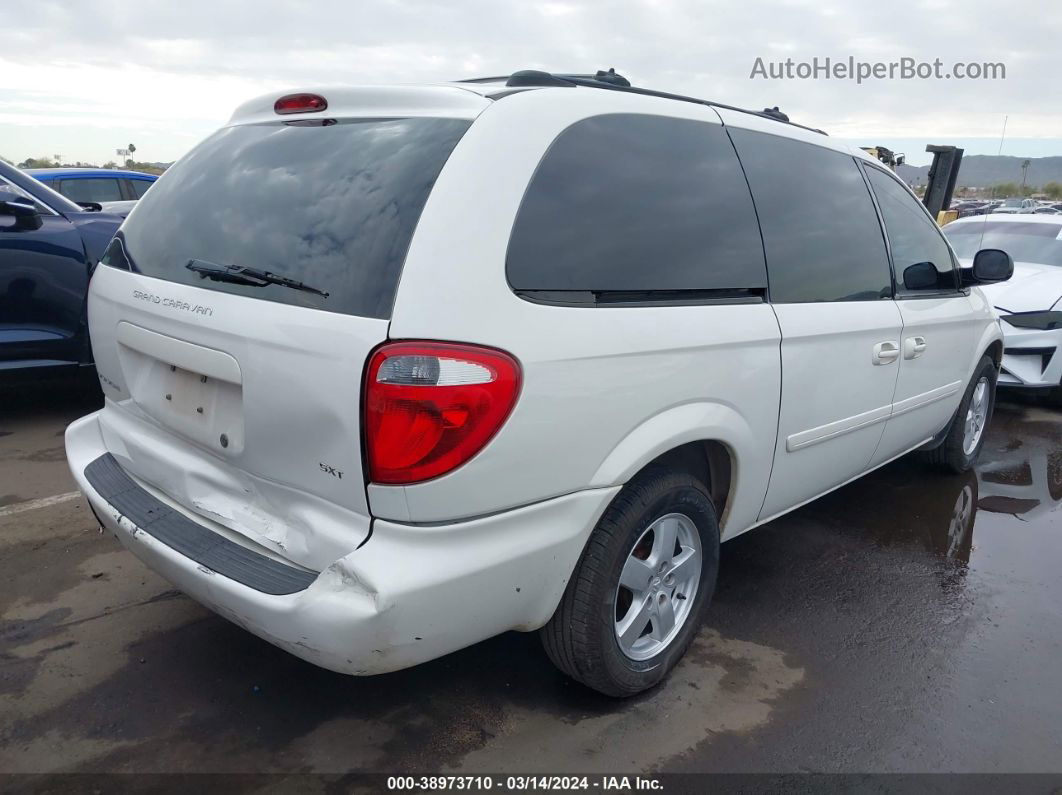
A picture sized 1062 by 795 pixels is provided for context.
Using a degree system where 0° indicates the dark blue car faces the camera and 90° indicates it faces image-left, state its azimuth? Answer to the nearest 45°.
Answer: approximately 270°

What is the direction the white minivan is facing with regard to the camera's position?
facing away from the viewer and to the right of the viewer

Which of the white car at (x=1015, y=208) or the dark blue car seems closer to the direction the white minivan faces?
the white car

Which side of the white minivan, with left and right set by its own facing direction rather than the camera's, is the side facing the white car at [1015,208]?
front

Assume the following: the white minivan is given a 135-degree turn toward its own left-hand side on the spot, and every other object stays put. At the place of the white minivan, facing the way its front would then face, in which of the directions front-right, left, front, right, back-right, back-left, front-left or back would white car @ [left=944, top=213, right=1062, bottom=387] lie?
back-right

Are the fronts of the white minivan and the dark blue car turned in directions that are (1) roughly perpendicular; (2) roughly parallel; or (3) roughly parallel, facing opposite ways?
roughly parallel

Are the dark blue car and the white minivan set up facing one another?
no

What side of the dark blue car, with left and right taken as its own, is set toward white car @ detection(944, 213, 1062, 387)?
front

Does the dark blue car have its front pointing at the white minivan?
no
